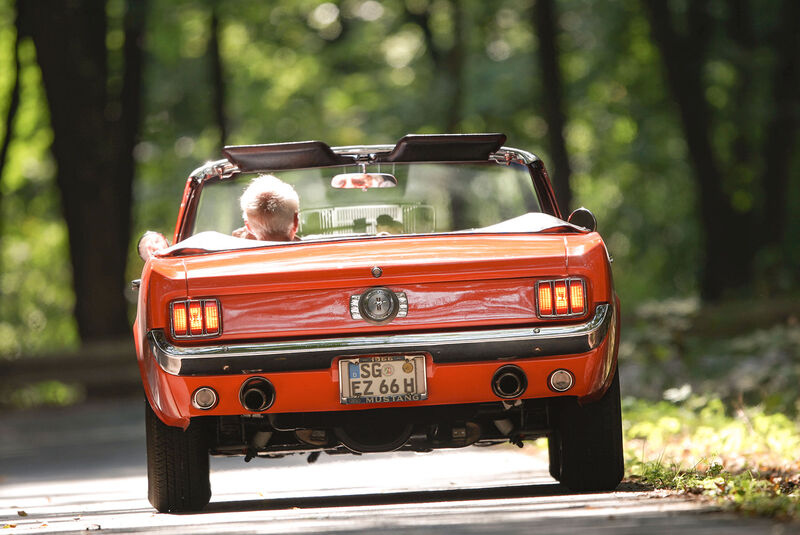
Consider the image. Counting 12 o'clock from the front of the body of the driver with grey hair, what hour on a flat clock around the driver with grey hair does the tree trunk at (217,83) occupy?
The tree trunk is roughly at 12 o'clock from the driver with grey hair.

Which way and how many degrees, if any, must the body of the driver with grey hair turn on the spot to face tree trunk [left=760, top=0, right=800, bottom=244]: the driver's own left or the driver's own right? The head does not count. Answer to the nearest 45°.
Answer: approximately 45° to the driver's own right

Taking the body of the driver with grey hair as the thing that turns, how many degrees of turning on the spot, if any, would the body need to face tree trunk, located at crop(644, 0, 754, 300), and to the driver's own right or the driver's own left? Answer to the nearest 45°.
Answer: approximately 45° to the driver's own right

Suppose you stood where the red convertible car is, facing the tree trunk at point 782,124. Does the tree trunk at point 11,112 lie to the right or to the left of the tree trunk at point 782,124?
left

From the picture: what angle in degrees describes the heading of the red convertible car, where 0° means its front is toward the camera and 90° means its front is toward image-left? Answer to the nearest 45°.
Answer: approximately 180°

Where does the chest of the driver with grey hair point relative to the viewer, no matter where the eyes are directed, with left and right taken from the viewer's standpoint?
facing away from the viewer

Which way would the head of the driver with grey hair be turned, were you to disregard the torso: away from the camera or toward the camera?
away from the camera
